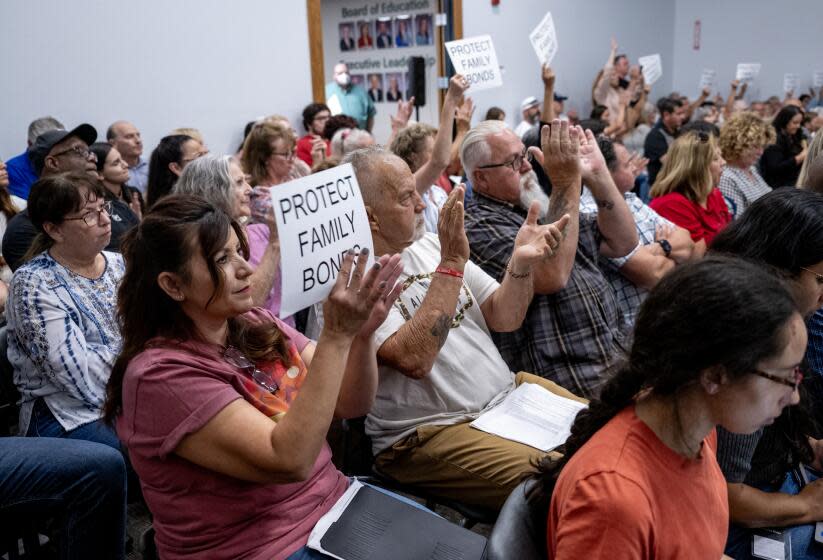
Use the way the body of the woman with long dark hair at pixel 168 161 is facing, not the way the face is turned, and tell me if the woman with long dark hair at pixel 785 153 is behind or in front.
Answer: in front

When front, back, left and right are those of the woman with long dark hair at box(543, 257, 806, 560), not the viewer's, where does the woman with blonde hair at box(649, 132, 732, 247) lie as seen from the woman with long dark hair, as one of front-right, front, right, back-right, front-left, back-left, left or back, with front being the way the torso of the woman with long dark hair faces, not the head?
left

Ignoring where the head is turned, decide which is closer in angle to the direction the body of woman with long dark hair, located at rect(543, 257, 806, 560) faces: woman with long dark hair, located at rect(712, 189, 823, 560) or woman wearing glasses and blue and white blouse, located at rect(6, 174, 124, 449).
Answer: the woman with long dark hair

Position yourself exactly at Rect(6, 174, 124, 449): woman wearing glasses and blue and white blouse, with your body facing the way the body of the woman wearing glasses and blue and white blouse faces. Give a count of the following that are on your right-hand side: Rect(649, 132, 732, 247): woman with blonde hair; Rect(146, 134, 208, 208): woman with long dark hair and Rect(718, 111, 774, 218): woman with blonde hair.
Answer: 0

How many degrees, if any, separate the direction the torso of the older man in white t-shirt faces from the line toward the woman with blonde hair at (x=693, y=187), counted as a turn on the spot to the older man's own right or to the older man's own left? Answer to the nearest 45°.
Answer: approximately 90° to the older man's own left

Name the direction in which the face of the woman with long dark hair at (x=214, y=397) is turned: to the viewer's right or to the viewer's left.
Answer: to the viewer's right

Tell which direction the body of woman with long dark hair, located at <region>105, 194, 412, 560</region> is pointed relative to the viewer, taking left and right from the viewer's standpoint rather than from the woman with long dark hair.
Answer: facing the viewer and to the right of the viewer

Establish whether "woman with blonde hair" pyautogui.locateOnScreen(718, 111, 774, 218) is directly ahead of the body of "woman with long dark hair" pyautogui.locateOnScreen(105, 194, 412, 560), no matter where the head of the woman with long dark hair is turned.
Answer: no

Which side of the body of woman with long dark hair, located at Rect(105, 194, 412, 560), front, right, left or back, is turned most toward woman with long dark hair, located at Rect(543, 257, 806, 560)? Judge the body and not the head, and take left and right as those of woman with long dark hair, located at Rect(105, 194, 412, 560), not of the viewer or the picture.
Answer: front
